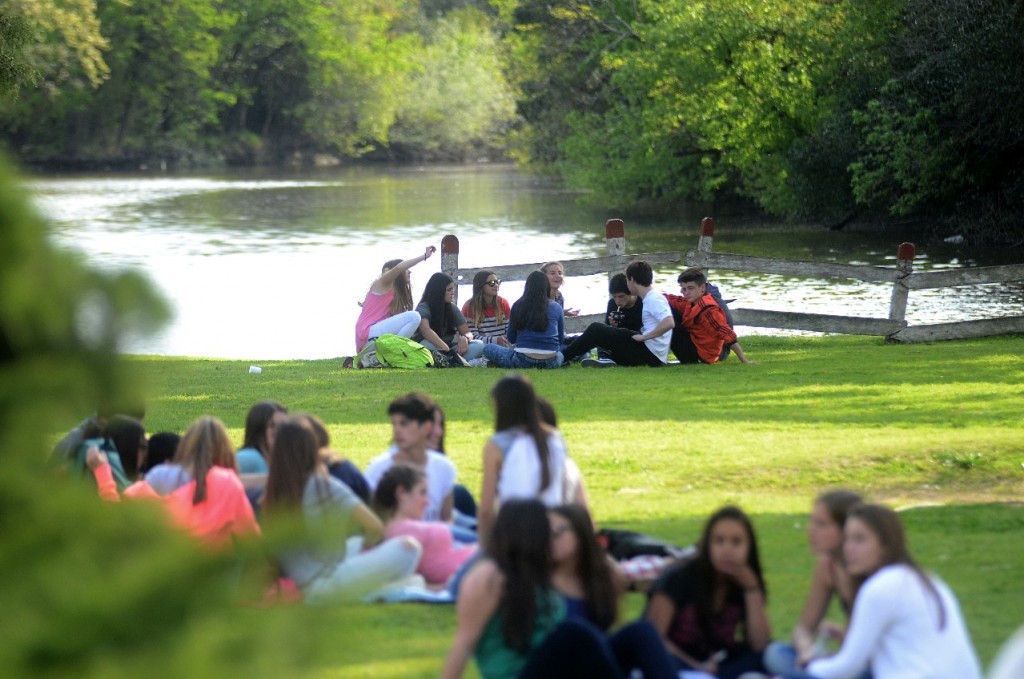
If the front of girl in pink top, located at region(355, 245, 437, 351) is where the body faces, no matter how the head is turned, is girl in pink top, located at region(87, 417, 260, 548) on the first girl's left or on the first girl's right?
on the first girl's right

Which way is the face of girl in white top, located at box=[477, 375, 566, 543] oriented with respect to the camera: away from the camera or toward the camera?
away from the camera

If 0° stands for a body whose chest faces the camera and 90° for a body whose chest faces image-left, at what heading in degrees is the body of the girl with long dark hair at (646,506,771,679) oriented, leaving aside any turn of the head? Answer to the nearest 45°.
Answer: approximately 0°

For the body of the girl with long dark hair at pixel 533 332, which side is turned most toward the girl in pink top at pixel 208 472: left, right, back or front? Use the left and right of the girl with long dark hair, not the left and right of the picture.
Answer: back

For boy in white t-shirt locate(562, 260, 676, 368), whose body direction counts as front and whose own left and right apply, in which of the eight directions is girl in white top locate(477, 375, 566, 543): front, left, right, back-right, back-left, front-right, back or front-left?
left

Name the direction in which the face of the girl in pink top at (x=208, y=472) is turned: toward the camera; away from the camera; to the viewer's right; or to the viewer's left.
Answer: away from the camera

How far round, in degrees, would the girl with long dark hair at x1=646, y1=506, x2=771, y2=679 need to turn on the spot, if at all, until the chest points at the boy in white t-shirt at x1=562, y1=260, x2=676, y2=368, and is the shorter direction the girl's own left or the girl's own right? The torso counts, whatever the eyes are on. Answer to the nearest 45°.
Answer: approximately 180°

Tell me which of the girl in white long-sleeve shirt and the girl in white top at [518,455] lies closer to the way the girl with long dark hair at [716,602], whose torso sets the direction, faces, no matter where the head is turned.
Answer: the girl in white long-sleeve shirt

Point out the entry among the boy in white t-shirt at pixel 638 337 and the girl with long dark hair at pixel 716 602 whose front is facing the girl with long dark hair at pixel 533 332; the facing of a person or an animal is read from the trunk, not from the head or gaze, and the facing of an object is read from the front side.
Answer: the boy in white t-shirt

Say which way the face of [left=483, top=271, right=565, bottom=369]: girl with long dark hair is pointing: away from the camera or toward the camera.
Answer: away from the camera

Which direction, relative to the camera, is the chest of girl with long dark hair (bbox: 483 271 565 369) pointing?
away from the camera

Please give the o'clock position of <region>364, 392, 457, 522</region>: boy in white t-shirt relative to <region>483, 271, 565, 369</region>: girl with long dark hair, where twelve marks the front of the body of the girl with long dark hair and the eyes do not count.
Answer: The boy in white t-shirt is roughly at 6 o'clock from the girl with long dark hair.

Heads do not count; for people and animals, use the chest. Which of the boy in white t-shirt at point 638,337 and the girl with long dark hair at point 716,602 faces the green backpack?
the boy in white t-shirt

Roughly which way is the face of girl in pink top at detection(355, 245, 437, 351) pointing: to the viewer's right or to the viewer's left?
to the viewer's right

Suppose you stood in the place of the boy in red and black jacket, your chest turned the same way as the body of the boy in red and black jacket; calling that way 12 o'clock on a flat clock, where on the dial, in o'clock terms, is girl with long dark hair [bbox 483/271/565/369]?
The girl with long dark hair is roughly at 1 o'clock from the boy in red and black jacket.

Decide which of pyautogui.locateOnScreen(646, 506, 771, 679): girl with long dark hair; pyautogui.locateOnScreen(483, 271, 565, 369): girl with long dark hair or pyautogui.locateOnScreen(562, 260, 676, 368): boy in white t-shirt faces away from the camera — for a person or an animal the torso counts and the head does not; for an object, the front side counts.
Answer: pyautogui.locateOnScreen(483, 271, 565, 369): girl with long dark hair

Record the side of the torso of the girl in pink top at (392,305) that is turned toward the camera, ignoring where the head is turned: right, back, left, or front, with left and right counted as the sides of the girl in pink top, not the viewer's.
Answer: right

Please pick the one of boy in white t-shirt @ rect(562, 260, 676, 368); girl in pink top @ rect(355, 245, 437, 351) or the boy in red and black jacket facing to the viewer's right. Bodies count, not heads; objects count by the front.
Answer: the girl in pink top

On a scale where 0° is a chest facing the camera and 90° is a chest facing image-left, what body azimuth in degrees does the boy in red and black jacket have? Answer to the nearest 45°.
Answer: approximately 45°

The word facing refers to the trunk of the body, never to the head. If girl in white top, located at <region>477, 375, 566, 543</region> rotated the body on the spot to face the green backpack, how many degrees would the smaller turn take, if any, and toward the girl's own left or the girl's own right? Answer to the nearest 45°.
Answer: approximately 45° to the girl's own right
